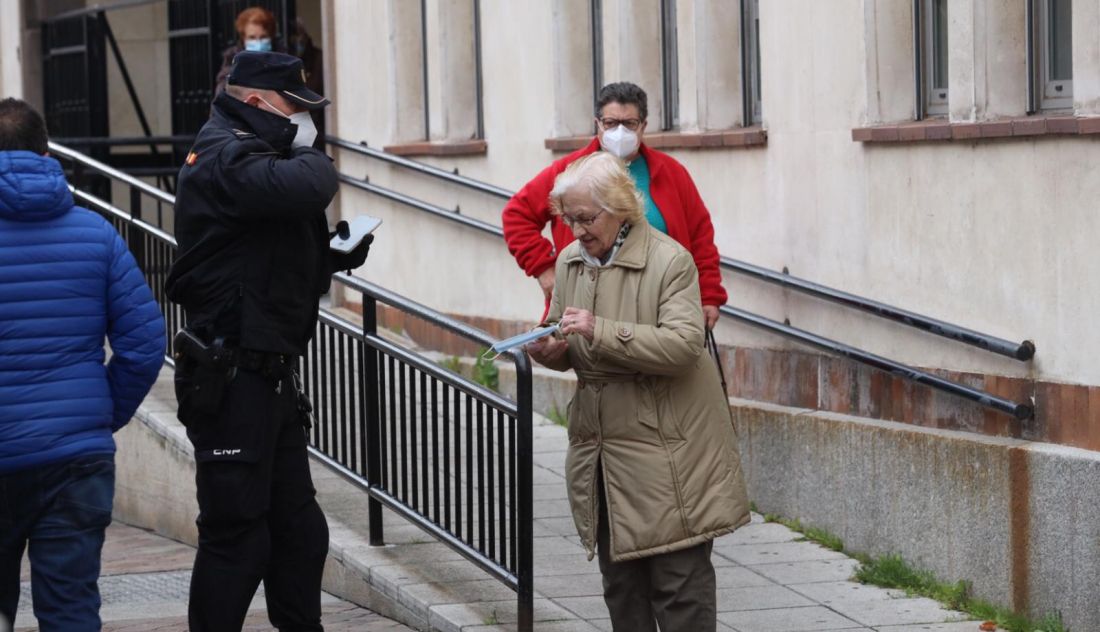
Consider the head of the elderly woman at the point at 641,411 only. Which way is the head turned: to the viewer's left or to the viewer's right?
to the viewer's left

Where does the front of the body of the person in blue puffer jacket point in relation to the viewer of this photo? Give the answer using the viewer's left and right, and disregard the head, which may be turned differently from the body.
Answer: facing away from the viewer

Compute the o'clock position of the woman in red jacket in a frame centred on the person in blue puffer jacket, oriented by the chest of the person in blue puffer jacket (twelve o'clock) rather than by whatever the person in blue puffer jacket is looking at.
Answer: The woman in red jacket is roughly at 2 o'clock from the person in blue puffer jacket.

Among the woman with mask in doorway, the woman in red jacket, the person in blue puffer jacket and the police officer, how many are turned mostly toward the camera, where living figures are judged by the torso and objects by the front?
2

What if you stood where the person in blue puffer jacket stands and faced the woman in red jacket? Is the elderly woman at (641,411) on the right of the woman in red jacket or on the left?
right

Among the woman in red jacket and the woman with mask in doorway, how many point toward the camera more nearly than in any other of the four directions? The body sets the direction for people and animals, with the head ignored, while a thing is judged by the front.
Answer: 2

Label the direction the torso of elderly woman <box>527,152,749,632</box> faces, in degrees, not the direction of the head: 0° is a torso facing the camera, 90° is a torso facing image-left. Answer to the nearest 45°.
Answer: approximately 45°

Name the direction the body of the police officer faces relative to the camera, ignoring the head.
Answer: to the viewer's right

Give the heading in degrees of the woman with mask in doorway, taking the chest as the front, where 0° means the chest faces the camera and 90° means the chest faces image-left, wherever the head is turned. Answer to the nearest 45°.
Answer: approximately 0°

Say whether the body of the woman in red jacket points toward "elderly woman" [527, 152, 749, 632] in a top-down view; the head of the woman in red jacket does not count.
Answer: yes
